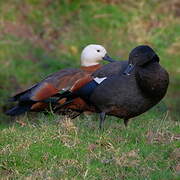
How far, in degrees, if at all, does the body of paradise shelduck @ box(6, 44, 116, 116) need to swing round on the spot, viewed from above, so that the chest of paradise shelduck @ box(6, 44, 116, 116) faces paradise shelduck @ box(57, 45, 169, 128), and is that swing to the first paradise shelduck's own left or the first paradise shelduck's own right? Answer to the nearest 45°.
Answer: approximately 45° to the first paradise shelduck's own right

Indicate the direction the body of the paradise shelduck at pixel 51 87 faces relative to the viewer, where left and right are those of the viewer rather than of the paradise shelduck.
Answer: facing to the right of the viewer
